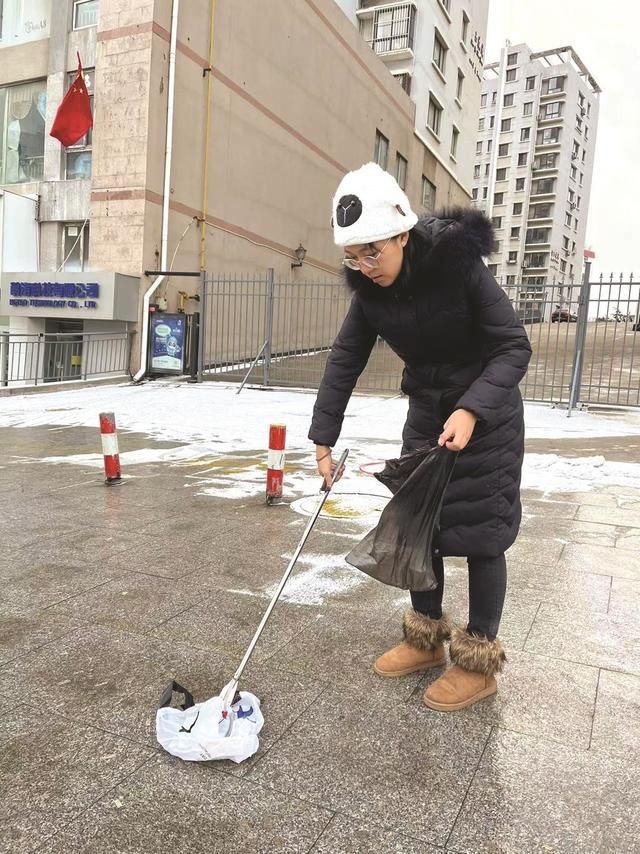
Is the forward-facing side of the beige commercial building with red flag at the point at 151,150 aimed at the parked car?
no

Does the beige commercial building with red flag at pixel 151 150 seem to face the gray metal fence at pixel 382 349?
no

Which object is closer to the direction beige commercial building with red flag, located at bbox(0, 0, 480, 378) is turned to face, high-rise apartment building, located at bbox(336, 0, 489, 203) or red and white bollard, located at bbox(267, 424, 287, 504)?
the red and white bollard

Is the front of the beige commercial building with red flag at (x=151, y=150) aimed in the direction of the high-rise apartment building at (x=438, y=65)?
no

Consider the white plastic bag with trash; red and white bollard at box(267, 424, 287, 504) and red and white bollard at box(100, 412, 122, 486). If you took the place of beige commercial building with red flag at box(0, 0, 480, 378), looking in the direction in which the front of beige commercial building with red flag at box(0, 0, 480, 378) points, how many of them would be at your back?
0
